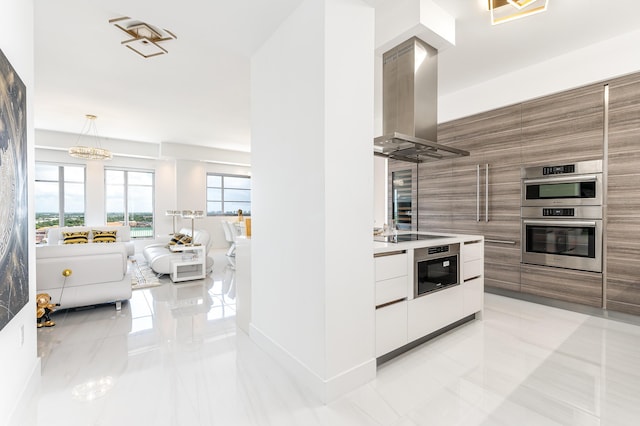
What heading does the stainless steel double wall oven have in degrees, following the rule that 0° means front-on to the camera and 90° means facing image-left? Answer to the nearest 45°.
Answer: approximately 45°

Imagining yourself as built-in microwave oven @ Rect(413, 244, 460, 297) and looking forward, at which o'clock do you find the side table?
The side table is roughly at 5 o'clock from the built-in microwave oven.

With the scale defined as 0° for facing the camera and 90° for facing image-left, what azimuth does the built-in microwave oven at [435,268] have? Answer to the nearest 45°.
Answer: approximately 315°

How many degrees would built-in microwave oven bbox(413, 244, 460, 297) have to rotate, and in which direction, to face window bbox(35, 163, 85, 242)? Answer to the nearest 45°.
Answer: approximately 135° to its right

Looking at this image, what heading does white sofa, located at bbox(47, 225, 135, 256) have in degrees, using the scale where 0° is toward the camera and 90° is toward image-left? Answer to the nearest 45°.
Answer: approximately 0°

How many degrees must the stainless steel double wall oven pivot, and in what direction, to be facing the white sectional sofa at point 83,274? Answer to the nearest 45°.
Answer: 0° — it already faces it

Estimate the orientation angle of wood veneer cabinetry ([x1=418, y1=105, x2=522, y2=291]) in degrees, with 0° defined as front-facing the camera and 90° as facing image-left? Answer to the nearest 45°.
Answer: approximately 45°

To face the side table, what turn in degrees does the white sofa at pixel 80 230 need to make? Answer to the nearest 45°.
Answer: approximately 45° to its left
